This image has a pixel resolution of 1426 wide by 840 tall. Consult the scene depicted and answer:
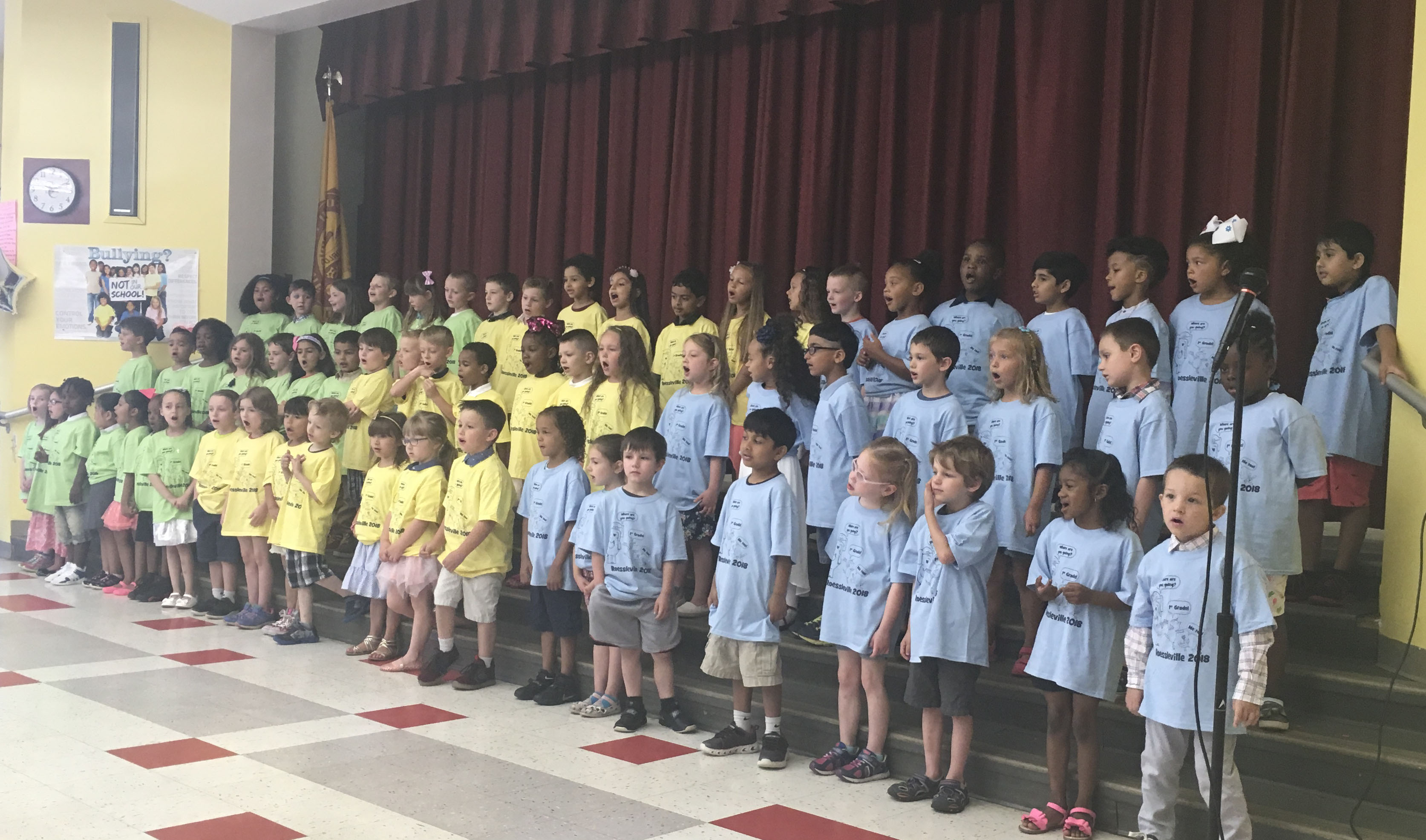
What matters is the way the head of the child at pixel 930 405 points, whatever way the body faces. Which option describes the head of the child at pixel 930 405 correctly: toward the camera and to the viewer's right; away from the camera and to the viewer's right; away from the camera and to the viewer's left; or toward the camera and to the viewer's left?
toward the camera and to the viewer's left

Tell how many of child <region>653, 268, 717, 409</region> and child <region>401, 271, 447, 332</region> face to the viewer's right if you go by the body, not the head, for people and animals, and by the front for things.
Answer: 0

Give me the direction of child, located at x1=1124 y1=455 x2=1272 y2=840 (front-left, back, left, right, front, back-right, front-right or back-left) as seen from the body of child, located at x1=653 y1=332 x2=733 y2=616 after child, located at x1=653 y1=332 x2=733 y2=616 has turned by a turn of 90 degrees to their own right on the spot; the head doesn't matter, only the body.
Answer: back

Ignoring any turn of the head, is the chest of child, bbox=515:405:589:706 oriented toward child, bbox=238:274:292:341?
no

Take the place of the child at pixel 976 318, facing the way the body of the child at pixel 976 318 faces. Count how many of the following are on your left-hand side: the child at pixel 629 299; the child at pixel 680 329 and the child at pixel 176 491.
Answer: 0

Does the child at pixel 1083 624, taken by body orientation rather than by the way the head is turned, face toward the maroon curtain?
no

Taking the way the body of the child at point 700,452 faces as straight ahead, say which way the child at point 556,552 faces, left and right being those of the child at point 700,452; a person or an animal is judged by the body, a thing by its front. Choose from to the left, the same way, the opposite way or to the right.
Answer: the same way

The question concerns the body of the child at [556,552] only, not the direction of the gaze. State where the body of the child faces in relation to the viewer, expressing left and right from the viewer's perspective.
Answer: facing the viewer and to the left of the viewer

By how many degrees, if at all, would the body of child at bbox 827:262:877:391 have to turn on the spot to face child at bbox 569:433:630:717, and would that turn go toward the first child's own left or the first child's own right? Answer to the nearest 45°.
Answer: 0° — they already face them

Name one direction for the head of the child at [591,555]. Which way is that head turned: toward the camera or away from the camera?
toward the camera

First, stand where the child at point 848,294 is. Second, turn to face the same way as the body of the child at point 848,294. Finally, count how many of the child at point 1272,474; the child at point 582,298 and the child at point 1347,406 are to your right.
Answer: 1

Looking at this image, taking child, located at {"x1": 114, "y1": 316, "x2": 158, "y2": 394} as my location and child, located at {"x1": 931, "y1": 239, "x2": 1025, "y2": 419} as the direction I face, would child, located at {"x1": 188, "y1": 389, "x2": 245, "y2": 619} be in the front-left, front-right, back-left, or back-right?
front-right

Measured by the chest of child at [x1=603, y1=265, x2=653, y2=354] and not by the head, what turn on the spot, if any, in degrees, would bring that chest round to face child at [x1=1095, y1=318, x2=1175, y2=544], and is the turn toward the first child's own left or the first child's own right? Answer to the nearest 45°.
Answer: approximately 90° to the first child's own left

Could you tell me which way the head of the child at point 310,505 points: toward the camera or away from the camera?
toward the camera

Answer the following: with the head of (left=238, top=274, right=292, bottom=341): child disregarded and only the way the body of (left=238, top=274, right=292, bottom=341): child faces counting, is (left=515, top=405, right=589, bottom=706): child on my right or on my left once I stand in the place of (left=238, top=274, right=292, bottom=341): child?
on my left

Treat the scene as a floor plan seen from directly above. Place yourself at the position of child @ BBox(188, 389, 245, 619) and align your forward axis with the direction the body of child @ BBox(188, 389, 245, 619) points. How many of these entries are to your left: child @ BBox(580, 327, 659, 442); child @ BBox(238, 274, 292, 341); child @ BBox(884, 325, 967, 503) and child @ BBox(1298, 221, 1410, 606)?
3

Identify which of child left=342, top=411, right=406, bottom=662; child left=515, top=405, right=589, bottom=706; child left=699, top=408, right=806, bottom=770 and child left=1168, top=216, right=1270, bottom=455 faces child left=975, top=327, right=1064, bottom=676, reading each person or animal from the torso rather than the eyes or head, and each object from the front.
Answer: child left=1168, top=216, right=1270, bottom=455

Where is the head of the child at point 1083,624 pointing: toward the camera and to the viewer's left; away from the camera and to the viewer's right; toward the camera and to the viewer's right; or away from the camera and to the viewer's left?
toward the camera and to the viewer's left
